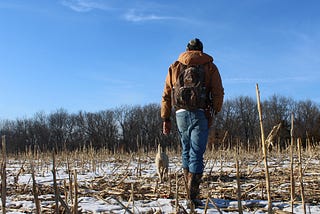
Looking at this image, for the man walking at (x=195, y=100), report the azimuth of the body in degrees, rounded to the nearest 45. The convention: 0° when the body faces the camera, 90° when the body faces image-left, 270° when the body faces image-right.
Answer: approximately 180°
